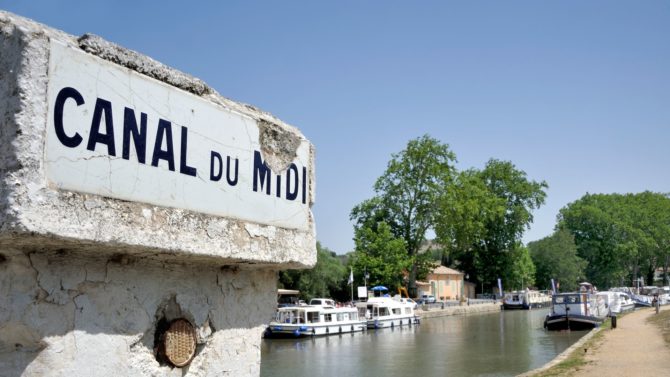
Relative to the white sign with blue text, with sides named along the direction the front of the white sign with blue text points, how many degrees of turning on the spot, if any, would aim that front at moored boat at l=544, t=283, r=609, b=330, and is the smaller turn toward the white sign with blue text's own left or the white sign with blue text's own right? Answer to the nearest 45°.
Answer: approximately 90° to the white sign with blue text's own left

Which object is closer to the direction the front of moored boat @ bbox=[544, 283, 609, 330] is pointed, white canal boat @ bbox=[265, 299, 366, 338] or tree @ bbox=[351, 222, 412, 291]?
the white canal boat

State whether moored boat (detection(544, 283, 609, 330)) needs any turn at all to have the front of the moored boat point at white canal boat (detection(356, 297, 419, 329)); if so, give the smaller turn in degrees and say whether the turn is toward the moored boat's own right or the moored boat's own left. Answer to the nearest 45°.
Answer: approximately 45° to the moored boat's own right

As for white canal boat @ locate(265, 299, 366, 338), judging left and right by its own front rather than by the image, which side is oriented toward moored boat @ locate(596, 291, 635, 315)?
back

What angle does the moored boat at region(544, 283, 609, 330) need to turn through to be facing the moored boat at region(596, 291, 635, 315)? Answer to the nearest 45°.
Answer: approximately 135° to its right

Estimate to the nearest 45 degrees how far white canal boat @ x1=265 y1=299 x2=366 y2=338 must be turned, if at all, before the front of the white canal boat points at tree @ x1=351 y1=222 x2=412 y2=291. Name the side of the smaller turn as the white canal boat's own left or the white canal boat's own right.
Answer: approximately 135° to the white canal boat's own right

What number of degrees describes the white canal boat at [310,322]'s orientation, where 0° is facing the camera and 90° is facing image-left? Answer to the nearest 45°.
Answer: approximately 45°

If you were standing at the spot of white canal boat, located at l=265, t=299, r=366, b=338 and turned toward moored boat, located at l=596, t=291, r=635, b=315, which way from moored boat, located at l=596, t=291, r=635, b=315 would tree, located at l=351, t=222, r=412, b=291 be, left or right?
left

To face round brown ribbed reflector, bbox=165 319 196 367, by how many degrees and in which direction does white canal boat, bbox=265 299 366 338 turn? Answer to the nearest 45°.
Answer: approximately 45° to its left

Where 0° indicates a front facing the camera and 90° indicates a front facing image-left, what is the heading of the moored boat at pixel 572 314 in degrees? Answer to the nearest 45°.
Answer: approximately 45°

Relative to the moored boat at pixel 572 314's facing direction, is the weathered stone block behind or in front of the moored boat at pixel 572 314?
in front

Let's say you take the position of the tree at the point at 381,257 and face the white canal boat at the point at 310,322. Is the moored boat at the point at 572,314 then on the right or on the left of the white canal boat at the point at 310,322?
left
